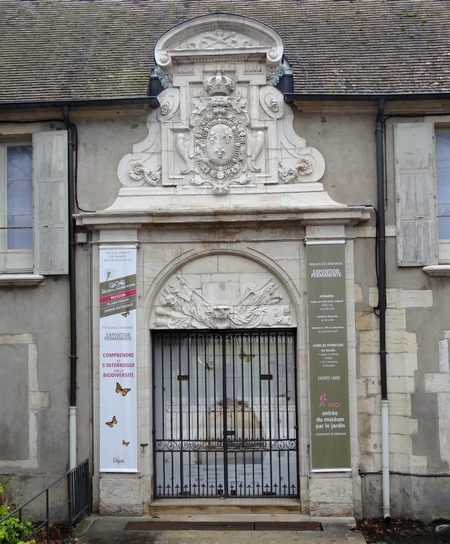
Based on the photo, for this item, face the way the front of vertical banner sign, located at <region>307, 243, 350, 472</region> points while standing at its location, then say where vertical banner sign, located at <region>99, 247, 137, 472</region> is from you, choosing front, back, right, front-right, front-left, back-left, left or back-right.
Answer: right

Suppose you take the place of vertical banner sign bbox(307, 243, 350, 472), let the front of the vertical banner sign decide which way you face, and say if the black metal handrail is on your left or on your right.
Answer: on your right

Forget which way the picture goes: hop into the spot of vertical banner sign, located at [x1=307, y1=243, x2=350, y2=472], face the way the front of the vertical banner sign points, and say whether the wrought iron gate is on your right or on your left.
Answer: on your right

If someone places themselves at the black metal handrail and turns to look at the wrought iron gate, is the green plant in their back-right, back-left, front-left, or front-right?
back-right

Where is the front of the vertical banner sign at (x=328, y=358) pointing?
toward the camera

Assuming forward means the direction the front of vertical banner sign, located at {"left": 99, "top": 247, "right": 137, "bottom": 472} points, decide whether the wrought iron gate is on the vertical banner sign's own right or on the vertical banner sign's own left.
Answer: on the vertical banner sign's own left

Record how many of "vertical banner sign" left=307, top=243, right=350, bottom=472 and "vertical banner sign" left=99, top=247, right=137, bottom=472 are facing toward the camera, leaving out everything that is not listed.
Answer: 2

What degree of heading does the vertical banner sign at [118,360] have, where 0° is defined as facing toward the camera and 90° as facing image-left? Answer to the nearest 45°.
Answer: approximately 0°

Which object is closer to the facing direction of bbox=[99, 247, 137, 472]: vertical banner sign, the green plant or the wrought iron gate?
the green plant

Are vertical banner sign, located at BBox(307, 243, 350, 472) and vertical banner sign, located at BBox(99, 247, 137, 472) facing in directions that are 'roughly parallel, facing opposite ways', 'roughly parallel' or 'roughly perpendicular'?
roughly parallel
